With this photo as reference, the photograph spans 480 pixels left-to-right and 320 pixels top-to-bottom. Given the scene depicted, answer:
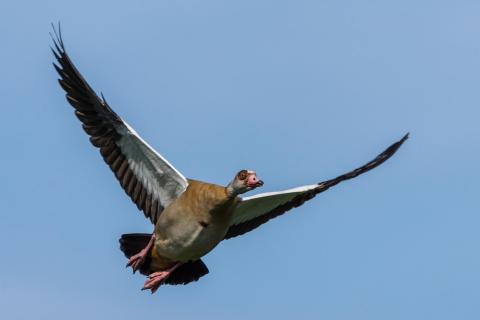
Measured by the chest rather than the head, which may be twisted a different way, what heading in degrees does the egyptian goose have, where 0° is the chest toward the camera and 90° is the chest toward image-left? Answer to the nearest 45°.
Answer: approximately 315°
